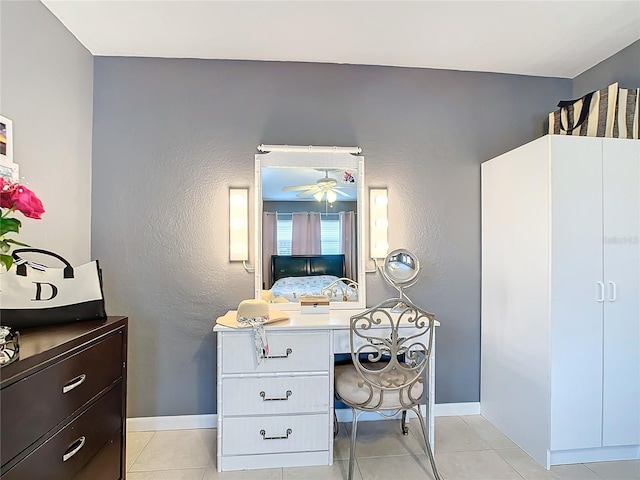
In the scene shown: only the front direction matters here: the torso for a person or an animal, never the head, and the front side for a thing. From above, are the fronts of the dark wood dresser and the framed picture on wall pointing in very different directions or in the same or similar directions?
same or similar directions

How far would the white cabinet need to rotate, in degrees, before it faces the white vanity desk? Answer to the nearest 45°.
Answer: approximately 90° to its right

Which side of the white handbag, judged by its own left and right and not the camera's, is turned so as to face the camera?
front

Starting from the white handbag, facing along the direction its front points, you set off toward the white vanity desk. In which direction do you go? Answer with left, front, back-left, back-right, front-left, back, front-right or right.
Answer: left

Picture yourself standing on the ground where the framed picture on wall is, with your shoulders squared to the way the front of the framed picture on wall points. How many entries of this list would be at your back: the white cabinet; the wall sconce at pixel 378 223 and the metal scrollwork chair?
0

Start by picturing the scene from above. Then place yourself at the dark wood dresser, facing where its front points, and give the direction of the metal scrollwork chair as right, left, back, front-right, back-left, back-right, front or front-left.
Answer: front-left

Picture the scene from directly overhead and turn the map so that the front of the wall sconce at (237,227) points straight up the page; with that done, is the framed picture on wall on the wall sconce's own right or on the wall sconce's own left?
on the wall sconce's own right

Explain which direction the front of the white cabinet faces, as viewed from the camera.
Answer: facing the viewer and to the right of the viewer

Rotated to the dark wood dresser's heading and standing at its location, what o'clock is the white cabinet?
The white cabinet is roughly at 11 o'clock from the dark wood dresser.

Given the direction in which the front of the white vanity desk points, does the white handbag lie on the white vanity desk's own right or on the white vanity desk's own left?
on the white vanity desk's own right

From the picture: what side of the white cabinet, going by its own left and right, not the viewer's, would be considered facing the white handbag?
right

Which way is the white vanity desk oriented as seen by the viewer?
toward the camera

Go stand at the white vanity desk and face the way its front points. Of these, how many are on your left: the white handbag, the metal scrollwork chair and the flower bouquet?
1

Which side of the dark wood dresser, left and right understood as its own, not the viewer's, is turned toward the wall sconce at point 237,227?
left

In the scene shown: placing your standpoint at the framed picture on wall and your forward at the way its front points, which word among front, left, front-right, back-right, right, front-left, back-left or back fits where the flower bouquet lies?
front-right

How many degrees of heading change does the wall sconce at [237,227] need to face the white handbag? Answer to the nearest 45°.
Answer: approximately 45° to its right
